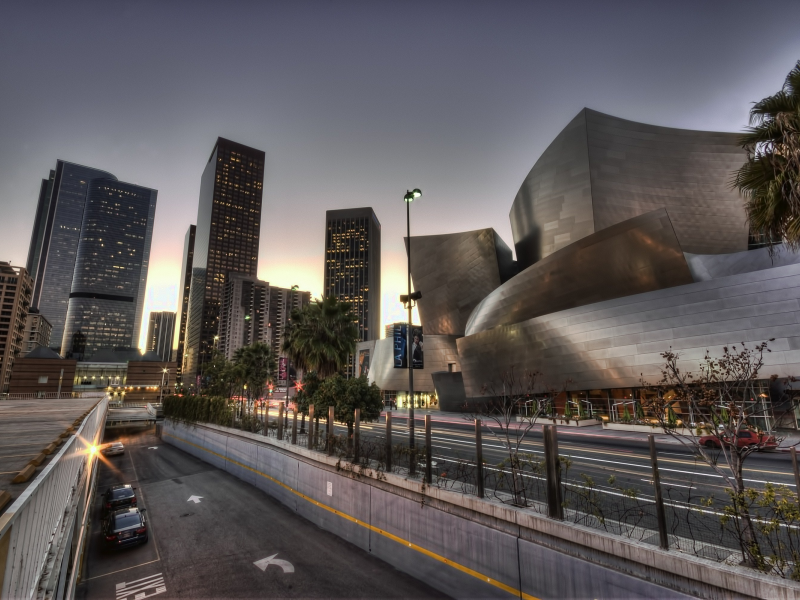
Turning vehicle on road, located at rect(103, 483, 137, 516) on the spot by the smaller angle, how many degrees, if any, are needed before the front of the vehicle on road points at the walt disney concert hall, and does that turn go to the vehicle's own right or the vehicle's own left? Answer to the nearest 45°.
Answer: approximately 90° to the vehicle's own right

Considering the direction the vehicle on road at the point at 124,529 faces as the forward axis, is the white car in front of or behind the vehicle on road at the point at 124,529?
in front

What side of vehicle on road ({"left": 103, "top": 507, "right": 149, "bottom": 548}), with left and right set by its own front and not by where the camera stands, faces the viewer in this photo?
back

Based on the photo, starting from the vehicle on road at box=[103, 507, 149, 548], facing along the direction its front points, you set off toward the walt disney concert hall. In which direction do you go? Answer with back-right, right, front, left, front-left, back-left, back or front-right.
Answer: right

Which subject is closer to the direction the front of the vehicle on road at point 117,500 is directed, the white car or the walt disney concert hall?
the white car

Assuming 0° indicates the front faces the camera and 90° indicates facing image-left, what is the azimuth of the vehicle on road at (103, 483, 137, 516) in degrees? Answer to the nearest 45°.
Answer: approximately 180°

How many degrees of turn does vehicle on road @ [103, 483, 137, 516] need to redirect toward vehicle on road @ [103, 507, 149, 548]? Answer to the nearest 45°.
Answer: approximately 180°

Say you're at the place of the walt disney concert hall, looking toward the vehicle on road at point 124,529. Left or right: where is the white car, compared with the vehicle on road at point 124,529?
right

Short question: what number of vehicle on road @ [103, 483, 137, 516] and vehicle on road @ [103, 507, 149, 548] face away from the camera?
2
